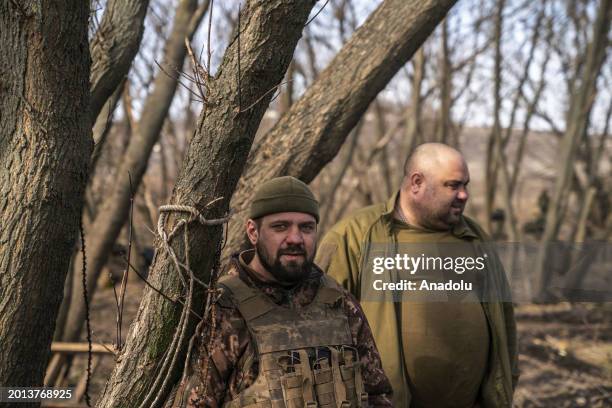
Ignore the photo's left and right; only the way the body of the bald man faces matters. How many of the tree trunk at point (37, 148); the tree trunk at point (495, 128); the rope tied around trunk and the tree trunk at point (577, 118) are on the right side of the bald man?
2

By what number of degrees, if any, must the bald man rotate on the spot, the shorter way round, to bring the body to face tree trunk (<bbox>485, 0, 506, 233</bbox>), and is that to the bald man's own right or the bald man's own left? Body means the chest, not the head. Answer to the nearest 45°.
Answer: approximately 135° to the bald man's own left

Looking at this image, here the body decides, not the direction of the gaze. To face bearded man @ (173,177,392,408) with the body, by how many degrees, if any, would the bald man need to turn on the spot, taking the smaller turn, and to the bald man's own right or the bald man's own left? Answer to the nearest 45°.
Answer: approximately 90° to the bald man's own right

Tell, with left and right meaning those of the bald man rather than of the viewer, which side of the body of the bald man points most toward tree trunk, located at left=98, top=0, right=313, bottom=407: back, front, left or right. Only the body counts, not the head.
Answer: right

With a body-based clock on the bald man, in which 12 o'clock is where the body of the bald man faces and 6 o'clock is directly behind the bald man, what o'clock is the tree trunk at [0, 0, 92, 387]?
The tree trunk is roughly at 3 o'clock from the bald man.

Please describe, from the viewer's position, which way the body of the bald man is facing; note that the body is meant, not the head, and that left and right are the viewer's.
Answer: facing the viewer and to the right of the viewer

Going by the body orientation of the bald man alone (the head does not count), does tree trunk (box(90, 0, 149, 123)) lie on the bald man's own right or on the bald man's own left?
on the bald man's own right

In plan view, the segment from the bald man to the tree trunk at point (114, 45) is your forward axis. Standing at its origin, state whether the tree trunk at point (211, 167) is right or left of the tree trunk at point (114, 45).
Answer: left
